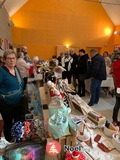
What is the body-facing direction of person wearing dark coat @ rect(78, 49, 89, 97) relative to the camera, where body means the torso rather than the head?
to the viewer's left

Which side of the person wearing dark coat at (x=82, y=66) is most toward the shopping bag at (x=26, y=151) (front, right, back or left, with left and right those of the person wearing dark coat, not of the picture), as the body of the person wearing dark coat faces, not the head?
left

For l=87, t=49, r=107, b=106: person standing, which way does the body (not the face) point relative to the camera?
to the viewer's left

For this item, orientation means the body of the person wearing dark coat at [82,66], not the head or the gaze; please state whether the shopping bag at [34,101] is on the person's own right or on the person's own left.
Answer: on the person's own left

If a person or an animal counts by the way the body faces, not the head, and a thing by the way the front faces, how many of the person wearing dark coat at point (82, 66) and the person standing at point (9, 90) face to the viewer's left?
1

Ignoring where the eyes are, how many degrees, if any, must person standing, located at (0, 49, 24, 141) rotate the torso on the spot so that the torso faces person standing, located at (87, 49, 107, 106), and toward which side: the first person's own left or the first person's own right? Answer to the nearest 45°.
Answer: approximately 90° to the first person's own left

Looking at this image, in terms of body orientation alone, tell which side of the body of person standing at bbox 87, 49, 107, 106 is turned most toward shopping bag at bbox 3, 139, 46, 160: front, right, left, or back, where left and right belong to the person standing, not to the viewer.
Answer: left

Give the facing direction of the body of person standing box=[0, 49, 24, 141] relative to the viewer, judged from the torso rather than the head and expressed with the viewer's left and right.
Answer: facing the viewer and to the right of the viewer

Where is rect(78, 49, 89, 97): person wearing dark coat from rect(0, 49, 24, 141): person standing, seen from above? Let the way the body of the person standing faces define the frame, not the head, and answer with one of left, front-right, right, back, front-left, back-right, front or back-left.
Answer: left

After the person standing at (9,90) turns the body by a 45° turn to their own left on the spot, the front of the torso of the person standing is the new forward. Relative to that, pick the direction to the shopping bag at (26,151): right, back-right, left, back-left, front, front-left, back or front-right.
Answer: right

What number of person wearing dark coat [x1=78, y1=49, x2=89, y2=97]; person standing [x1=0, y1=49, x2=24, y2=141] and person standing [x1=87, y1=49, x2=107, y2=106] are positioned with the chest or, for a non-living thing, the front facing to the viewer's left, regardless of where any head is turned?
2
